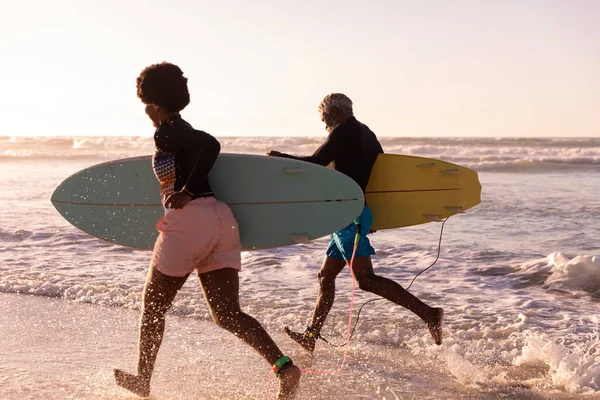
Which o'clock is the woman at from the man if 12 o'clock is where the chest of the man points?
The woman is roughly at 10 o'clock from the man.

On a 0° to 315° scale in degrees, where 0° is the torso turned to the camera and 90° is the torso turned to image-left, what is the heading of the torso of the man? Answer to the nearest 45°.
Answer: approximately 90°
